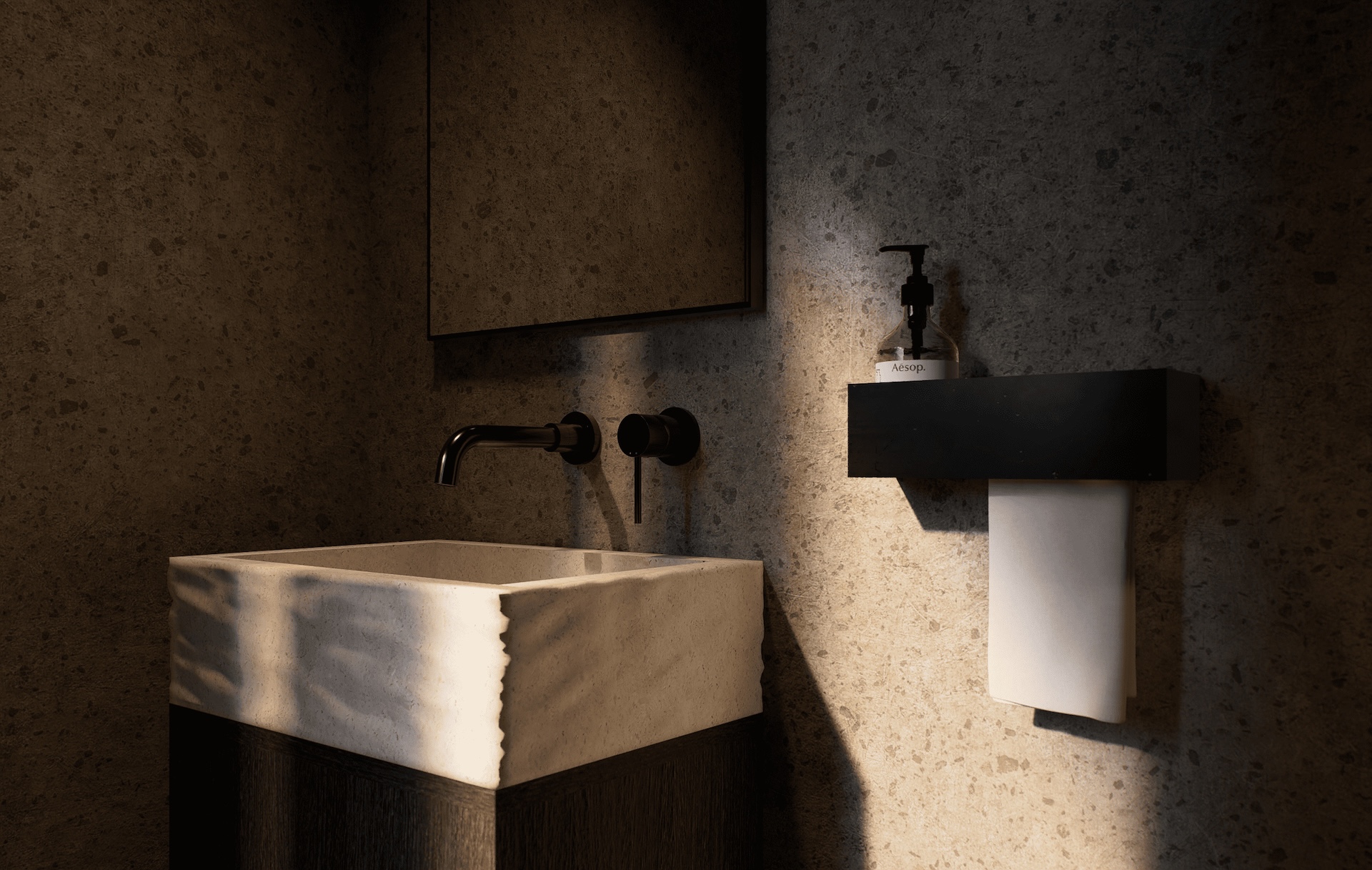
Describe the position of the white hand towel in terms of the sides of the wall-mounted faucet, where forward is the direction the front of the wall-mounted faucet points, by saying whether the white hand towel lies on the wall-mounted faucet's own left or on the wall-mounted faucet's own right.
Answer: on the wall-mounted faucet's own left

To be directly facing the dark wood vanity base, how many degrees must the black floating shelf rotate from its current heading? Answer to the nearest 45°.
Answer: approximately 45° to its right
